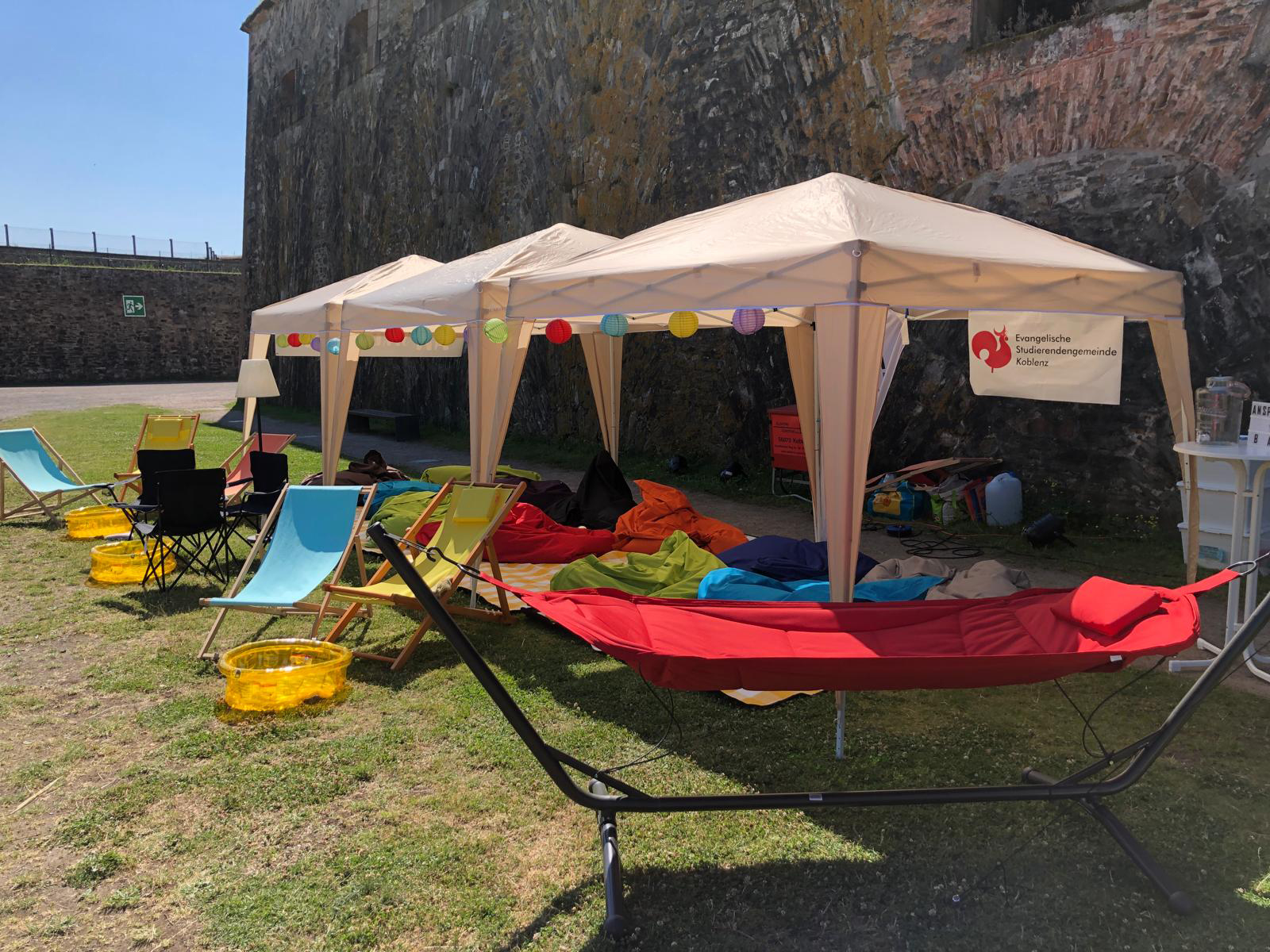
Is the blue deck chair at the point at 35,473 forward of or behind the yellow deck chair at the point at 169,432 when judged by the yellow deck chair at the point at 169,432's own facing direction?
forward

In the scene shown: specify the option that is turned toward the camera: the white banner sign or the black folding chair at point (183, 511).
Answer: the white banner sign

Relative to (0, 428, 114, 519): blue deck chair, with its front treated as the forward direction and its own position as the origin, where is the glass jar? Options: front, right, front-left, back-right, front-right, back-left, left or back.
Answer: front

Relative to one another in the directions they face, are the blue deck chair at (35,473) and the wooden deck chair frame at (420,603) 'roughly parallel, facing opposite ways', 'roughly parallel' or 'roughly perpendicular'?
roughly perpendicular

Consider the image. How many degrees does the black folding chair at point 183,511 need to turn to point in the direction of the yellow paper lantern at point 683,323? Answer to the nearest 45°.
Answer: approximately 180°

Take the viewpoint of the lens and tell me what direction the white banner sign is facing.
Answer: facing the viewer

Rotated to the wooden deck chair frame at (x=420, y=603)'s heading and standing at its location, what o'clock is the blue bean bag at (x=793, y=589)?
The blue bean bag is roughly at 8 o'clock from the wooden deck chair frame.

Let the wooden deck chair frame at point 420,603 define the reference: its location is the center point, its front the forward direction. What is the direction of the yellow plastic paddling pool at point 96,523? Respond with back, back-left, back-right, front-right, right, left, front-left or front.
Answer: right

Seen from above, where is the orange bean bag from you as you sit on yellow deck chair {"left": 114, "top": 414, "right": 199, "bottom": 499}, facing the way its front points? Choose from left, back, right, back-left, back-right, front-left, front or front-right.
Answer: left

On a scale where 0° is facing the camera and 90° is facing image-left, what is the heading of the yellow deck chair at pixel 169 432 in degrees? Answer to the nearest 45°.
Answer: approximately 45°

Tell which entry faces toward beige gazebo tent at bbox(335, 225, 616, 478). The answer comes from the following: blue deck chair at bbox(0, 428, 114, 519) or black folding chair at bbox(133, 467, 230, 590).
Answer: the blue deck chair

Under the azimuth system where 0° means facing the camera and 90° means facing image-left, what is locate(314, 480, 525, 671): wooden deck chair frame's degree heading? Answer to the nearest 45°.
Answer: approximately 45°

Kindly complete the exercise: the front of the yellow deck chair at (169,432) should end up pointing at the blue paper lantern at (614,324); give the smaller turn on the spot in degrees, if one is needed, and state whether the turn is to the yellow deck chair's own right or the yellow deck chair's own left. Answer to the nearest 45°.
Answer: approximately 90° to the yellow deck chair's own left
